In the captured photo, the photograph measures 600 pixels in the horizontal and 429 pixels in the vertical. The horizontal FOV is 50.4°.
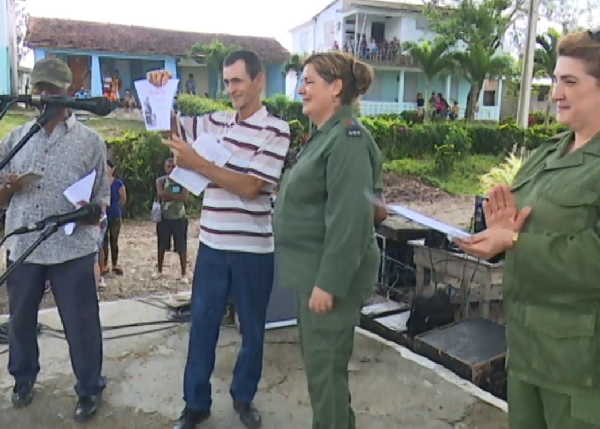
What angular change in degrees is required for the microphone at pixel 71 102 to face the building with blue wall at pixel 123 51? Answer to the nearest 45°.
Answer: approximately 90° to its left

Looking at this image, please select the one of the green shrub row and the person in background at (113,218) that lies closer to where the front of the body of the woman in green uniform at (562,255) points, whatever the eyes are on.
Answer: the person in background

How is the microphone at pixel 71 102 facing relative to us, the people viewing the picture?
facing to the right of the viewer

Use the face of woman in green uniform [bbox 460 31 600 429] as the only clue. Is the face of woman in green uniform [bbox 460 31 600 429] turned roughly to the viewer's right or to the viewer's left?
to the viewer's left

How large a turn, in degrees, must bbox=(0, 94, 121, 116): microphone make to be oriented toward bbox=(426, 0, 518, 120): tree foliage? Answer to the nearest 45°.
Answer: approximately 45° to its left

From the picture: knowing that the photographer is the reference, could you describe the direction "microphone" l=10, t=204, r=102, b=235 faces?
facing to the right of the viewer

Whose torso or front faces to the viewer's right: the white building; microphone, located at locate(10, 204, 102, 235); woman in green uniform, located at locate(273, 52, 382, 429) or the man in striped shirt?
the microphone

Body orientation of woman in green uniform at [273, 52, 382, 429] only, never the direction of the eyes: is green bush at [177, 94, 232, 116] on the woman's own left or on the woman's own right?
on the woman's own right

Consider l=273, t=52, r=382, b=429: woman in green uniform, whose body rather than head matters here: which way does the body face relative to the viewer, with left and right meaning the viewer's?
facing to the left of the viewer

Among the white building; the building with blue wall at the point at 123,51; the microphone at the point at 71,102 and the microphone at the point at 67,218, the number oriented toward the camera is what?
2

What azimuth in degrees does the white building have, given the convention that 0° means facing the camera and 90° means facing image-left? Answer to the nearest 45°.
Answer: approximately 0°

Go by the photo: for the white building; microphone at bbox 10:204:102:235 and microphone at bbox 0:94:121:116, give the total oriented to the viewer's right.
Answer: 2
